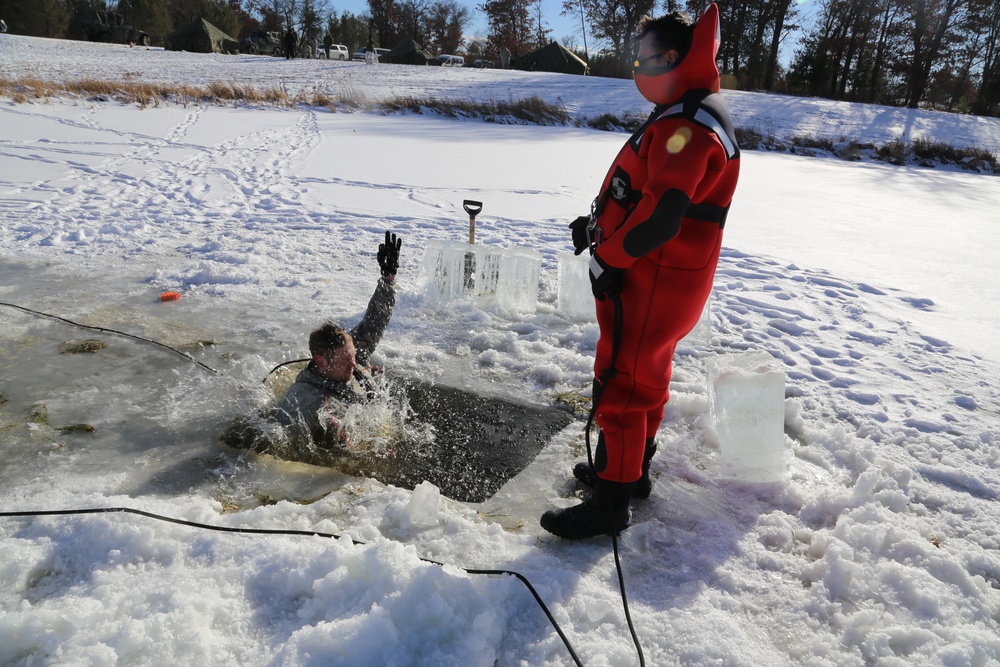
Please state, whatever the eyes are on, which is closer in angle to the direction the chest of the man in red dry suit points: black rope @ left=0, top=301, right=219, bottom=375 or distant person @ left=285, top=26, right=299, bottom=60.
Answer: the black rope

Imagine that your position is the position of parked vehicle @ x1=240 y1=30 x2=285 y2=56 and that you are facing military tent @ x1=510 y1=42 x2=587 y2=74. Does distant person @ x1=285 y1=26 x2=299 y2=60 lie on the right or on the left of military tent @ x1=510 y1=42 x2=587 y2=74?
right

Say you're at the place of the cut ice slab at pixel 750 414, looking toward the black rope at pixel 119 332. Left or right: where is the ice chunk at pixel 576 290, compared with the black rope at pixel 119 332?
right

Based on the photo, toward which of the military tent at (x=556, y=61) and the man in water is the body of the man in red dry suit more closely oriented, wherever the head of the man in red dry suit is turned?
the man in water

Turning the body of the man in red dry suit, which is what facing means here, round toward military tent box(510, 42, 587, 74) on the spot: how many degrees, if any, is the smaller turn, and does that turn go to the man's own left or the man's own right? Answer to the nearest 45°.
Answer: approximately 90° to the man's own right

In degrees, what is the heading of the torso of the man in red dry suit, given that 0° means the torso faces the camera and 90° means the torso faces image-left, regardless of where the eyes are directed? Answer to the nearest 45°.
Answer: approximately 90°

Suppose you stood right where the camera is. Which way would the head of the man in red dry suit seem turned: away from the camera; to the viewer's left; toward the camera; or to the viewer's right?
to the viewer's left

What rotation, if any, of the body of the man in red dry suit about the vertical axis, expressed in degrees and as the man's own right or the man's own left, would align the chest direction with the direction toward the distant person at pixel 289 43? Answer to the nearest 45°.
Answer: approximately 45° to the man's own right

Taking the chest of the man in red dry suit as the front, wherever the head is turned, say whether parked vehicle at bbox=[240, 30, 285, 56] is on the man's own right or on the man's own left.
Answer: on the man's own right

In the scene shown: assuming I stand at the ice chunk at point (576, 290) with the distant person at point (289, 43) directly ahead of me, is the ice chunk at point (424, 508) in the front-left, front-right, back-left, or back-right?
back-left

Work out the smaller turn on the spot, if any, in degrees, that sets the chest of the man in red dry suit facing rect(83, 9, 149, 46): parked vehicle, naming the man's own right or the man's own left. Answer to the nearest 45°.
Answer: approximately 45° to the man's own right

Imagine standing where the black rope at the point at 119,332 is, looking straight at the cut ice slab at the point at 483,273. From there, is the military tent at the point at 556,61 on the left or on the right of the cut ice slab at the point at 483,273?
left

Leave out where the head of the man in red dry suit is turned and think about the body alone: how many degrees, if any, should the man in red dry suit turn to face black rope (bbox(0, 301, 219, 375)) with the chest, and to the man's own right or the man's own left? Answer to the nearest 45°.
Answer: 0° — they already face it
